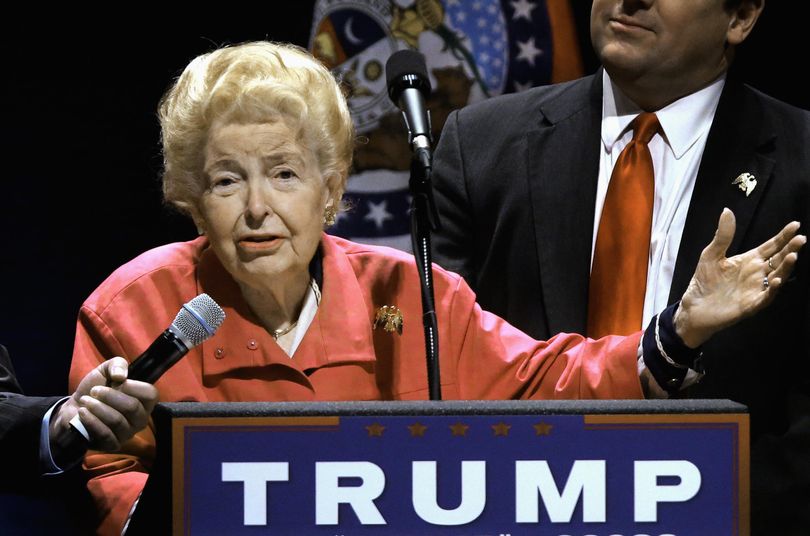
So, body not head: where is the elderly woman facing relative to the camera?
toward the camera

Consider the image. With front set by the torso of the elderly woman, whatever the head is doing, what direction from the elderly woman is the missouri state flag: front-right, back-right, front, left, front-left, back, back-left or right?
back

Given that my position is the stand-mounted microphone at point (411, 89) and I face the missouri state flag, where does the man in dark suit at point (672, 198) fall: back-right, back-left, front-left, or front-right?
front-right
